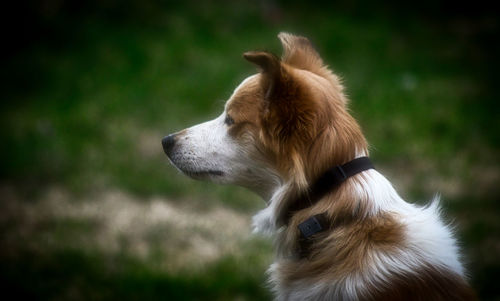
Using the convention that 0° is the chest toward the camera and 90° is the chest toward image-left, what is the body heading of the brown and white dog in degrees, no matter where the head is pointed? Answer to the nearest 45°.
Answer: approximately 90°
